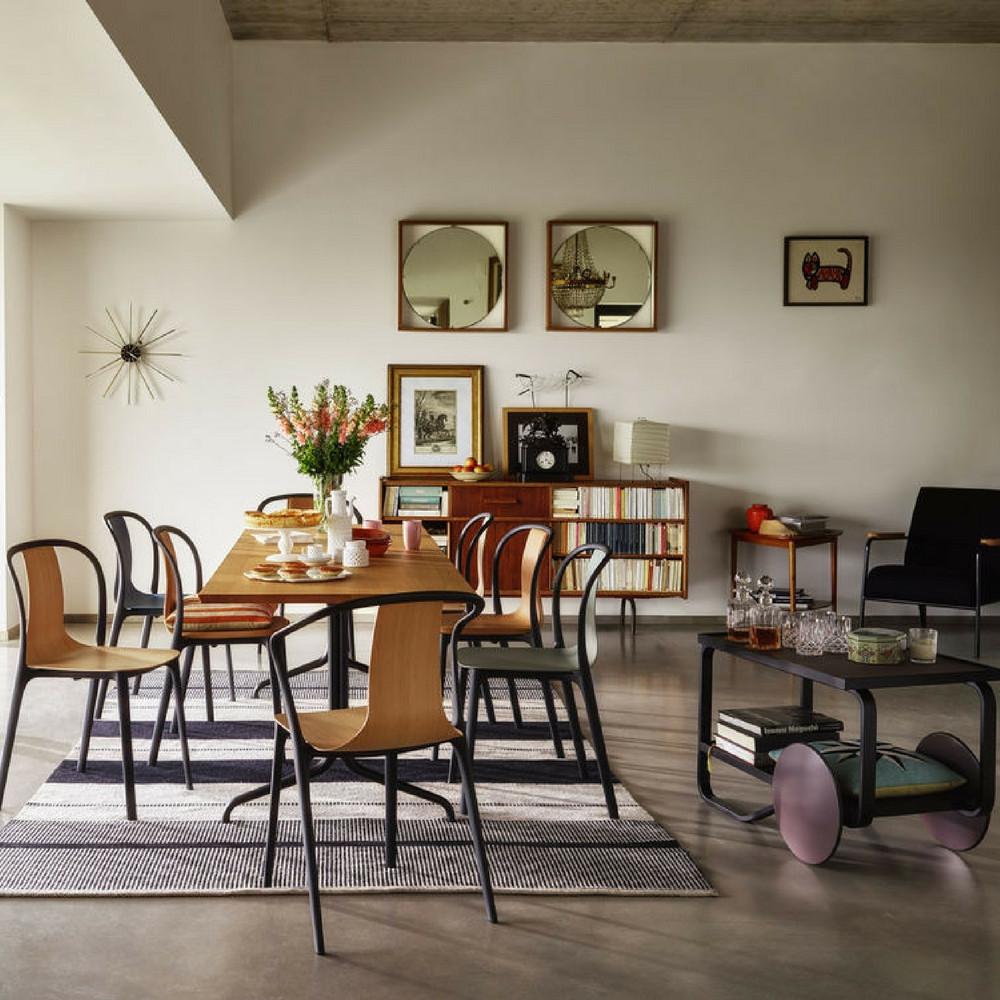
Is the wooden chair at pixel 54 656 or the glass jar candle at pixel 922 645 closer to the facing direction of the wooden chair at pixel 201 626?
the glass jar candle

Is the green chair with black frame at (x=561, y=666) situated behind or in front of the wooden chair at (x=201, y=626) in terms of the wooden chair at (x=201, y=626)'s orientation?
in front

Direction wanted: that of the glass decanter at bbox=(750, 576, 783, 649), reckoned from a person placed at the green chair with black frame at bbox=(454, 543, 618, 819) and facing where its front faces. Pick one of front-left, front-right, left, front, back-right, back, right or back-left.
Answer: back

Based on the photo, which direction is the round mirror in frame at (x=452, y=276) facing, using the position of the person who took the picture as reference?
facing the viewer

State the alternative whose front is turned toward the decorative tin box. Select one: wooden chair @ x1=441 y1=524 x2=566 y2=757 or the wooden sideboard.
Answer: the wooden sideboard

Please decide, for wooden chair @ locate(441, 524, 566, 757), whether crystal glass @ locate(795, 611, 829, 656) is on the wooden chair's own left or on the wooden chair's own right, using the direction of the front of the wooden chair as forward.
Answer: on the wooden chair's own left

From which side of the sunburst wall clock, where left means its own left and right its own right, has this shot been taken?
front

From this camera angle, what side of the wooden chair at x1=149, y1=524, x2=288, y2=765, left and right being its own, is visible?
right

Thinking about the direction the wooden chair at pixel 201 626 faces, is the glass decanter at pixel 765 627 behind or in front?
in front

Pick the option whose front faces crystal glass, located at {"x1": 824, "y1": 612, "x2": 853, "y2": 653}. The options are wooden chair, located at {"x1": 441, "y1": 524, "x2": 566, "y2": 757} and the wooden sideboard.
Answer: the wooden sideboard

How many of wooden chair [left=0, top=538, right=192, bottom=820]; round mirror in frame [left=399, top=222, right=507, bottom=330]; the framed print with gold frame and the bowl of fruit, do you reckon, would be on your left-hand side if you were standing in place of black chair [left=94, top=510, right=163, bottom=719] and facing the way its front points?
3

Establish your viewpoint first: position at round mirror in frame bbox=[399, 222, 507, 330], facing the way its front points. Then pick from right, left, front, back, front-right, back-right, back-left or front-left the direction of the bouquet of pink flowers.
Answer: front

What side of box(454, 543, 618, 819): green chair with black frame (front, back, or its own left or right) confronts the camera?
left

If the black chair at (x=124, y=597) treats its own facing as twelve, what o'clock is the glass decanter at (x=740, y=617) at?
The glass decanter is roughly at 12 o'clock from the black chair.

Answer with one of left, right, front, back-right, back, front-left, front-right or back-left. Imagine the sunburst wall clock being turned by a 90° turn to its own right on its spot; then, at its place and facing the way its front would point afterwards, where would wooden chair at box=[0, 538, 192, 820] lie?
left

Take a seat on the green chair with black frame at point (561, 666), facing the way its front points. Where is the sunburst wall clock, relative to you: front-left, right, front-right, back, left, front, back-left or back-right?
front-right

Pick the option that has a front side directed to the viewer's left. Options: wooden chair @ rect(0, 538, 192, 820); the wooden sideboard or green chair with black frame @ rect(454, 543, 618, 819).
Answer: green chair with black frame @ rect(454, 543, 618, 819)

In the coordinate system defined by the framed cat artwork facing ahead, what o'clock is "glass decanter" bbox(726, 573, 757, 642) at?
The glass decanter is roughly at 12 o'clock from the framed cat artwork.

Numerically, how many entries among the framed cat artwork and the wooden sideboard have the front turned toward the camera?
2

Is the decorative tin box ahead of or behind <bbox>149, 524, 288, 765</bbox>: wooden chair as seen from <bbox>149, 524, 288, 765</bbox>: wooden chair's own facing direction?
ahead

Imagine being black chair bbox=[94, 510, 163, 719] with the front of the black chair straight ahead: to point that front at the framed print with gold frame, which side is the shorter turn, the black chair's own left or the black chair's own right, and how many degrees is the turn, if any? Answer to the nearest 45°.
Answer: approximately 90° to the black chair's own left
